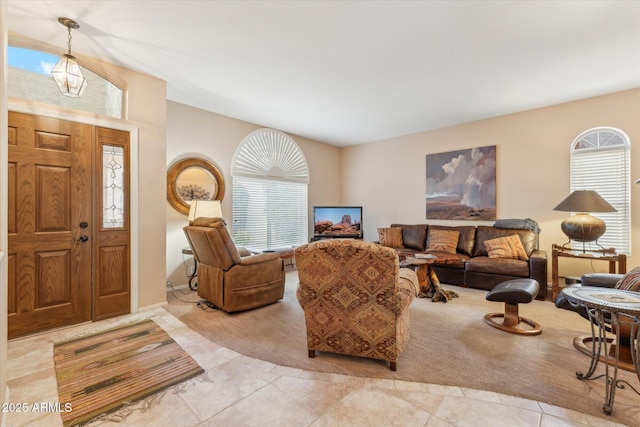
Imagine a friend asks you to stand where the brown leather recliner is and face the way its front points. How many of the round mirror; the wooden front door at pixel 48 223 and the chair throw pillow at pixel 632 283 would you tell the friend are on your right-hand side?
1

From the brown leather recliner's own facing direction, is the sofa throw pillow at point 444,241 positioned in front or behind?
in front

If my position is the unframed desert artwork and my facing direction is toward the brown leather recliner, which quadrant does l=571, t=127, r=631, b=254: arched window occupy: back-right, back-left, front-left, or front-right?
back-left

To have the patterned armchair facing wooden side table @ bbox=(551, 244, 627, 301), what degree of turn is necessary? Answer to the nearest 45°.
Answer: approximately 45° to its right

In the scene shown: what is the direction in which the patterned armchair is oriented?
away from the camera

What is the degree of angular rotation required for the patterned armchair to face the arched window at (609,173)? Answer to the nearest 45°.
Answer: approximately 45° to its right

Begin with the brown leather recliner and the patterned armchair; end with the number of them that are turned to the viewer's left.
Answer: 0

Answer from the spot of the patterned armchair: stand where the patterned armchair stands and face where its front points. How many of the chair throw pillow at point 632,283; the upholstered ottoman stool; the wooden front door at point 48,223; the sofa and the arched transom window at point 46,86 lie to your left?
2
